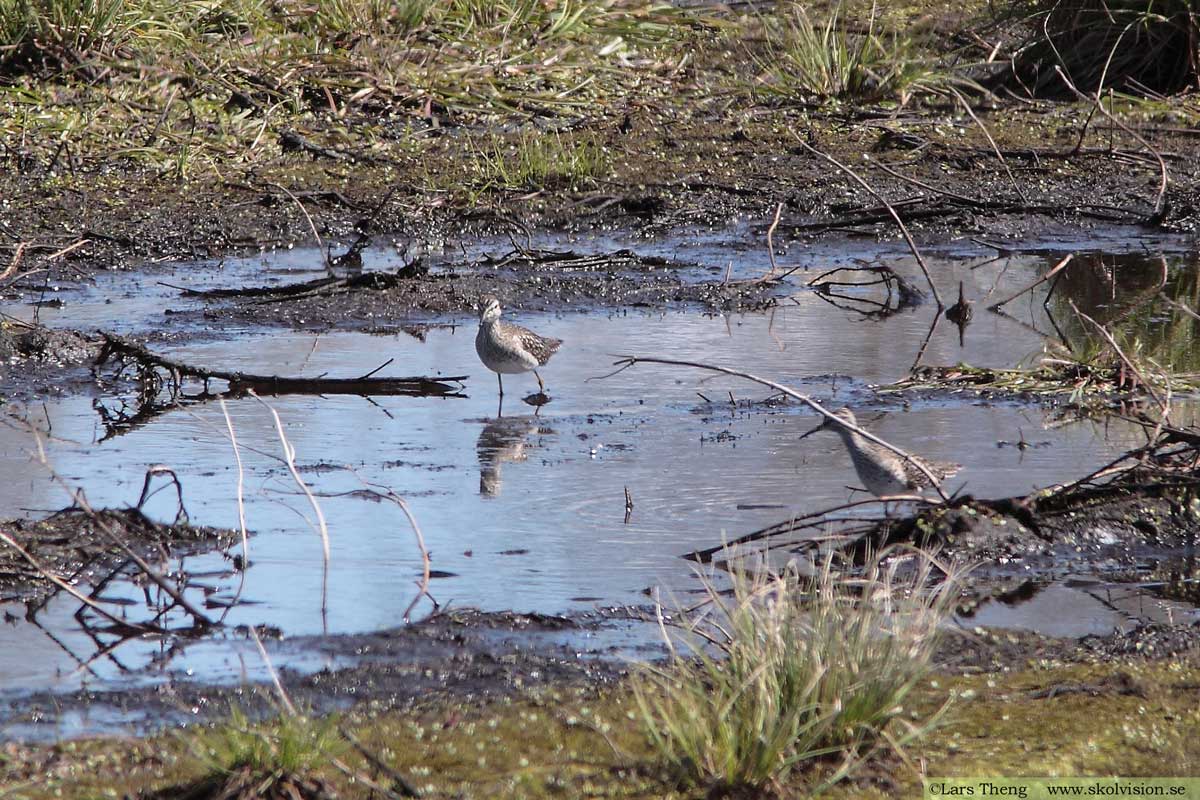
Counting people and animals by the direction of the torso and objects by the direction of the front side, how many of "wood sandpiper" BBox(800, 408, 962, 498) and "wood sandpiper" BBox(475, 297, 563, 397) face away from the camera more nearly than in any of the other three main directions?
0

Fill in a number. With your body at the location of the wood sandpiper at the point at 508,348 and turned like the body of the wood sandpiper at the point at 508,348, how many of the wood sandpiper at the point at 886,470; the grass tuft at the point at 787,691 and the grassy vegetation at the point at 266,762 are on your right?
0

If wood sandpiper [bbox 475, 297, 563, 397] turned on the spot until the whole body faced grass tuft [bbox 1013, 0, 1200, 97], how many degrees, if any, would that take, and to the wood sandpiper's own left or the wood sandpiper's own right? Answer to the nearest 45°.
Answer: approximately 180°

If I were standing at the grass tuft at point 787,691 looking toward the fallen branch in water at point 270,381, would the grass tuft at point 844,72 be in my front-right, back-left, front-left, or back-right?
front-right

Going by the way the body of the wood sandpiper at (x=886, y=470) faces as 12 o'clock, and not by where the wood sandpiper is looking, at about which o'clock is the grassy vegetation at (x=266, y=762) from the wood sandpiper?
The grassy vegetation is roughly at 10 o'clock from the wood sandpiper.

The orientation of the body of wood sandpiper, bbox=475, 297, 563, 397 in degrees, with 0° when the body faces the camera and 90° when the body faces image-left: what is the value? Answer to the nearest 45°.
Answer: approximately 45°

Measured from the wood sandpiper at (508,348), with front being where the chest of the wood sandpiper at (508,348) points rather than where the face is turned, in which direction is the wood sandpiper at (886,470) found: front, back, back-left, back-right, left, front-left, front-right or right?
left

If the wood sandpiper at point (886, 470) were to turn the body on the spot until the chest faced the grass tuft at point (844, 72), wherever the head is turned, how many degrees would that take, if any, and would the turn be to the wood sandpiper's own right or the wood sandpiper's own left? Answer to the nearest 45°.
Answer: approximately 90° to the wood sandpiper's own right

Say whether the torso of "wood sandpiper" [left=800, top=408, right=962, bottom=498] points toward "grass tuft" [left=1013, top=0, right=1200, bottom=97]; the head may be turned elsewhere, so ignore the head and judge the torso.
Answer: no

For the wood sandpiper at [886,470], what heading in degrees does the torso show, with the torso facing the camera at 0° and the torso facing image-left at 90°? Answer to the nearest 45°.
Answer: approximately 90°

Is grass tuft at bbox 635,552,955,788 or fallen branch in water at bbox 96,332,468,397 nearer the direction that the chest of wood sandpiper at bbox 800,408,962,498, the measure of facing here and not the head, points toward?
the fallen branch in water

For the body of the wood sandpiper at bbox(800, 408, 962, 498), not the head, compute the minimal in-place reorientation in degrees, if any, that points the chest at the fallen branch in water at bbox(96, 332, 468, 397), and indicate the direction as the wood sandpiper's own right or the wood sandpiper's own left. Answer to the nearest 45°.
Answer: approximately 45° to the wood sandpiper's own right

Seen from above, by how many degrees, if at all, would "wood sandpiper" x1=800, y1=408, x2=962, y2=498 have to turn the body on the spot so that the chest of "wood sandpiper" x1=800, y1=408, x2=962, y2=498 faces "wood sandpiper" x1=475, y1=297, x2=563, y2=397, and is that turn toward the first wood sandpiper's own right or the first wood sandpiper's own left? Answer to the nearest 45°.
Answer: approximately 45° to the first wood sandpiper's own right

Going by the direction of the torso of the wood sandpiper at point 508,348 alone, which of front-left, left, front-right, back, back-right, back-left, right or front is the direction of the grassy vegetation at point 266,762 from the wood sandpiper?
front-left
